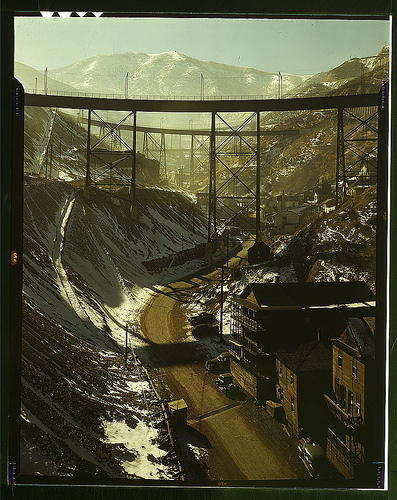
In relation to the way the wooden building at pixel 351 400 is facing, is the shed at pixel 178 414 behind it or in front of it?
in front

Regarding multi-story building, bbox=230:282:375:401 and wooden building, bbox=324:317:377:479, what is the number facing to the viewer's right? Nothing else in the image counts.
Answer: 0

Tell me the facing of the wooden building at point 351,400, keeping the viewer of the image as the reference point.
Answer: facing the viewer and to the left of the viewer

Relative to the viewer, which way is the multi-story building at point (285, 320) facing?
to the viewer's left
